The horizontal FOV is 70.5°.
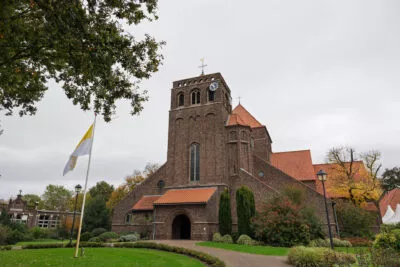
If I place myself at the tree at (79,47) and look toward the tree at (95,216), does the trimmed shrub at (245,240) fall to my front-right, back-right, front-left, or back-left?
front-right

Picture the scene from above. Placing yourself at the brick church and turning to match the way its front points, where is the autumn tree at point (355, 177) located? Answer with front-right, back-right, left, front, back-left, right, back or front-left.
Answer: left

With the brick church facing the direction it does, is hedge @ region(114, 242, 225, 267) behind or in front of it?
in front

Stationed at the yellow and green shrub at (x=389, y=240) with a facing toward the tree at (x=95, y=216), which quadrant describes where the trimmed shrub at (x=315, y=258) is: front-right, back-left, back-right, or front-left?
front-left

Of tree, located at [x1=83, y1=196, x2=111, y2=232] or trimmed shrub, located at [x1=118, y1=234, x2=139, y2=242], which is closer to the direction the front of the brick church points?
the trimmed shrub

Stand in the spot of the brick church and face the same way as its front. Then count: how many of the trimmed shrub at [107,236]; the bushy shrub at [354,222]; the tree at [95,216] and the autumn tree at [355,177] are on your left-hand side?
2

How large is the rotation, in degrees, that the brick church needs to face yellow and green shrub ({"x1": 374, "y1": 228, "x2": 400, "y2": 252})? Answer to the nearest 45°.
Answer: approximately 45° to its left

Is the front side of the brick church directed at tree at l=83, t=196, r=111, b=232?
no

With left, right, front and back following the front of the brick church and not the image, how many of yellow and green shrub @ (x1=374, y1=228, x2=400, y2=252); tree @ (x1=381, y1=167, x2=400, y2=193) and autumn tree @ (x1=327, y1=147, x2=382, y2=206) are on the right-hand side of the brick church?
0

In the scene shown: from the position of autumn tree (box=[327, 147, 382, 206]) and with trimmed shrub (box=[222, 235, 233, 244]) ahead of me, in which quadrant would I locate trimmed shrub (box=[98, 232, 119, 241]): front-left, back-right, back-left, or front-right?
front-right

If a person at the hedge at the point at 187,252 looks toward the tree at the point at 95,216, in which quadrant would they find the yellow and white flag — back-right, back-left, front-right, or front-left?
front-left

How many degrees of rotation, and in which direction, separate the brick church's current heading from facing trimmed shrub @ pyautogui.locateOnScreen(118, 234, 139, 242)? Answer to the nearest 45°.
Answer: approximately 45° to its right

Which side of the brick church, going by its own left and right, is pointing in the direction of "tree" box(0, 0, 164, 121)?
front

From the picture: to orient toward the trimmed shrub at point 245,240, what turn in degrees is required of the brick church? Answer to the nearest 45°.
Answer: approximately 45° to its left

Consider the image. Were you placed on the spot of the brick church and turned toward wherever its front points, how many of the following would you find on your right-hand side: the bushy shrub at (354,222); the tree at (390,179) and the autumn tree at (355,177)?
0

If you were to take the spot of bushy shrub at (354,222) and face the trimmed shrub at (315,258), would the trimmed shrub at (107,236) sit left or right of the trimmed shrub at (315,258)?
right

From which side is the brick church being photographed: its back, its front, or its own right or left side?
front
